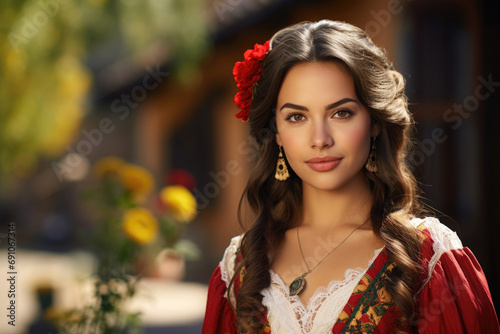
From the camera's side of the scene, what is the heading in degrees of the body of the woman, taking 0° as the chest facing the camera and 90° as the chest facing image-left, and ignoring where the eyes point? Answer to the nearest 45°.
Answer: approximately 45°

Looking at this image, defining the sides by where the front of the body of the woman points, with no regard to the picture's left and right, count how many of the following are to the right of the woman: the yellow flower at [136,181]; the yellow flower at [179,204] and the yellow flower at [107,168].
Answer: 3

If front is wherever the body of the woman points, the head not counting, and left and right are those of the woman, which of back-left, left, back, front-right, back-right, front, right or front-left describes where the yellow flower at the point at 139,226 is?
right

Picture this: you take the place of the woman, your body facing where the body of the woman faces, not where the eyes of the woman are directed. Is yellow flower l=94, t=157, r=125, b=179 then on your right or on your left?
on your right
